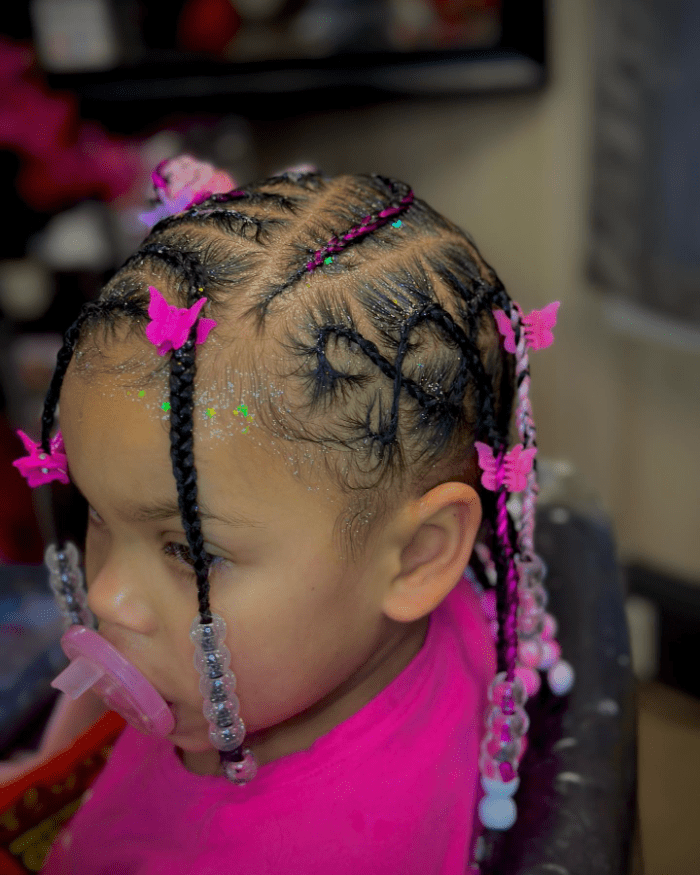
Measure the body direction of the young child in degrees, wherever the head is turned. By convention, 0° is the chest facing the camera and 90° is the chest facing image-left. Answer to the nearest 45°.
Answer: approximately 45°

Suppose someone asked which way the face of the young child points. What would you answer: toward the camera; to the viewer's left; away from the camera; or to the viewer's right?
to the viewer's left
